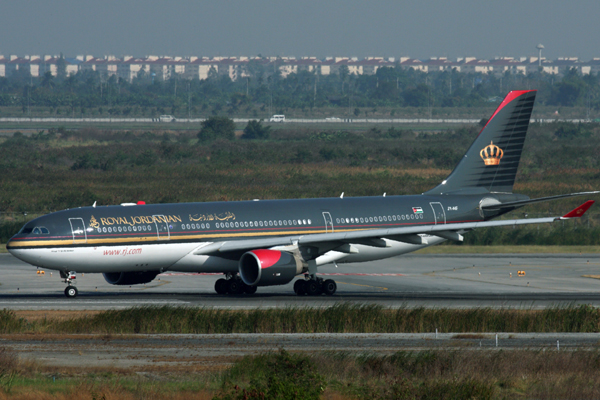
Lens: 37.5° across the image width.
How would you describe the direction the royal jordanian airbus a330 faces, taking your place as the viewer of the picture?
facing the viewer and to the left of the viewer
